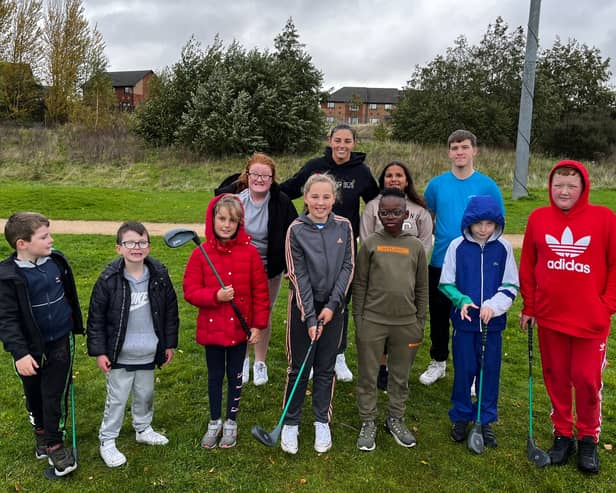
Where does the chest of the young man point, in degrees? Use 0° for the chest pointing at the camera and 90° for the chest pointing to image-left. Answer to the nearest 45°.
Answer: approximately 0°

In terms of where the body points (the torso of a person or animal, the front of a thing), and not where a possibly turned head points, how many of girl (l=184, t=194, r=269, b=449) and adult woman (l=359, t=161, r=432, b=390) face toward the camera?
2

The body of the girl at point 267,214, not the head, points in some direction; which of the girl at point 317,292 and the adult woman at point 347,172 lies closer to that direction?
the girl

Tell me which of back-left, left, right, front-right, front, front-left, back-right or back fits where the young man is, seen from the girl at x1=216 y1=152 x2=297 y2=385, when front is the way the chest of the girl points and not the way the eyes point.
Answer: left

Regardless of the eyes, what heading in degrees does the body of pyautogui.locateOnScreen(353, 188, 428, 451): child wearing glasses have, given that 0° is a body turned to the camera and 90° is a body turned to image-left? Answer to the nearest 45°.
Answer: approximately 0°

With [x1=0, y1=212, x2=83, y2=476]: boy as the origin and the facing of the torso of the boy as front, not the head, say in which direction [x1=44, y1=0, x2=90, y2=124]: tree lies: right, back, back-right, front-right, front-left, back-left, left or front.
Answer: back-left

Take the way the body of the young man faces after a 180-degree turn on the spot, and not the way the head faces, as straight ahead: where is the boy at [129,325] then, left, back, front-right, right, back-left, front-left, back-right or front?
back-left

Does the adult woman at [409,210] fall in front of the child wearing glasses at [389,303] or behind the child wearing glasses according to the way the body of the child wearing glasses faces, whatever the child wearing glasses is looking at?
behind
